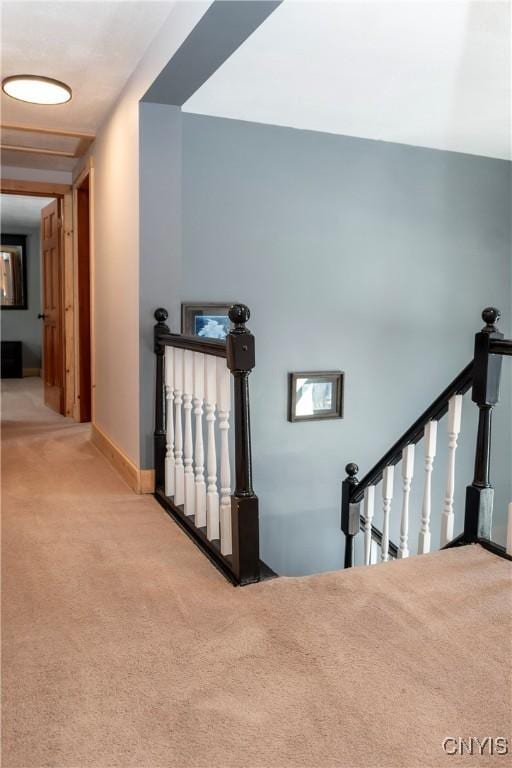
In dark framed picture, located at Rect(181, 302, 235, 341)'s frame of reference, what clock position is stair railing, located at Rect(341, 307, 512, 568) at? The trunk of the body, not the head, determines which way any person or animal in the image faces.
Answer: The stair railing is roughly at 11 o'clock from the dark framed picture.

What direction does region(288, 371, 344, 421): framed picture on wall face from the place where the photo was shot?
facing the viewer and to the right of the viewer

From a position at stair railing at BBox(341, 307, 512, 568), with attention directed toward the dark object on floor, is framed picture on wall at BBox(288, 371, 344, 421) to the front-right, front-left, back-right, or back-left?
front-right

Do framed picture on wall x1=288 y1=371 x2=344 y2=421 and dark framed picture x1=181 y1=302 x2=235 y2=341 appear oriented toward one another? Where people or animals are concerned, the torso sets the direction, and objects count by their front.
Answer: no

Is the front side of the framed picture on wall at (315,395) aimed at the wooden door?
no

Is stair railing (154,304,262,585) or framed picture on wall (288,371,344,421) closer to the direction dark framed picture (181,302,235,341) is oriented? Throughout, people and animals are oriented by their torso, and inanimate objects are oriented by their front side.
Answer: the stair railing

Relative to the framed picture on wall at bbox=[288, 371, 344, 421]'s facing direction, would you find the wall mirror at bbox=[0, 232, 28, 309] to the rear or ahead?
to the rear

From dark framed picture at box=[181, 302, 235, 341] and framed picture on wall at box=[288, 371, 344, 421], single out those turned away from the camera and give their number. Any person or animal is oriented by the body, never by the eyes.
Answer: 0

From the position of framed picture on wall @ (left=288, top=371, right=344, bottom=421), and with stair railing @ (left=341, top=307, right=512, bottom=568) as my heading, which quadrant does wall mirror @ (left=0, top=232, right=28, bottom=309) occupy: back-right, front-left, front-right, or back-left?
back-right

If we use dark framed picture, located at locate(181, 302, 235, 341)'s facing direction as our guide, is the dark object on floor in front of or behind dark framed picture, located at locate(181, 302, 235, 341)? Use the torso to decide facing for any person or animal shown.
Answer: behind

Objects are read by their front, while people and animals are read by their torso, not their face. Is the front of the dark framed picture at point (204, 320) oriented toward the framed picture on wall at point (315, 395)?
no

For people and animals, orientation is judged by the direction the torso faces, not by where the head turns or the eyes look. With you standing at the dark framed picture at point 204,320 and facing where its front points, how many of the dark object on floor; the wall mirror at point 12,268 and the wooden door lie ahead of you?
0

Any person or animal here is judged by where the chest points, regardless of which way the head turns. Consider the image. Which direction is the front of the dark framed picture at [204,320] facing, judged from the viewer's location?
facing the viewer
